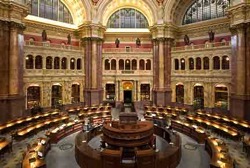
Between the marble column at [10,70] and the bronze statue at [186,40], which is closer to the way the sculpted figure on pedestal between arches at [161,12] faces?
the marble column

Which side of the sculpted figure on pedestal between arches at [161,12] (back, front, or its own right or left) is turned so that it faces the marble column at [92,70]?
right

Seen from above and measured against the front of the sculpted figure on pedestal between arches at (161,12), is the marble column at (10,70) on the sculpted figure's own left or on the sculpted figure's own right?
on the sculpted figure's own right

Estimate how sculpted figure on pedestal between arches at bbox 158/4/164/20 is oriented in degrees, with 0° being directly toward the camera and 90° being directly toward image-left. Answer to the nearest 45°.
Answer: approximately 0°

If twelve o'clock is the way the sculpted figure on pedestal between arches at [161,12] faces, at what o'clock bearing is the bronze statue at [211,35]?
The bronze statue is roughly at 9 o'clock from the sculpted figure on pedestal between arches.

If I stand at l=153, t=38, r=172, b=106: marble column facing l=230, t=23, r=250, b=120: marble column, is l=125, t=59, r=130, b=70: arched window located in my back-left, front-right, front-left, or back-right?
back-right
